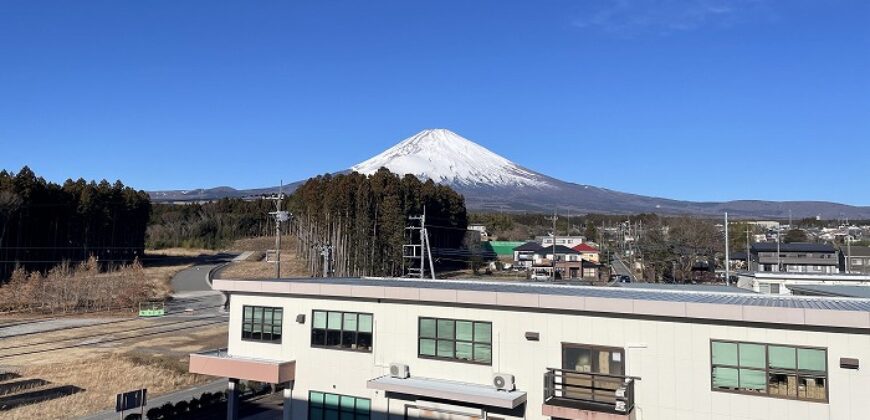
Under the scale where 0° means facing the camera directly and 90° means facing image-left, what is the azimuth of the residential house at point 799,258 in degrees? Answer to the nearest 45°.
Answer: approximately 0°

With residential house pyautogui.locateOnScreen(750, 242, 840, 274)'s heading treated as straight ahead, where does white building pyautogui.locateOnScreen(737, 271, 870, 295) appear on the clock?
The white building is roughly at 12 o'clock from the residential house.

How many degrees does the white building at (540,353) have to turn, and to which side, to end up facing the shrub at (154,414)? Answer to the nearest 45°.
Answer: approximately 45° to its right

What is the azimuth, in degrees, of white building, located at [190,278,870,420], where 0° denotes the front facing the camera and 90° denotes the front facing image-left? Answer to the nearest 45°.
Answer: approximately 45°

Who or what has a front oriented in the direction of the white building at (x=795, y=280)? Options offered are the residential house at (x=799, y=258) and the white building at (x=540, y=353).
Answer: the residential house

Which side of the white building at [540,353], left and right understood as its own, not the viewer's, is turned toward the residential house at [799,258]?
back
